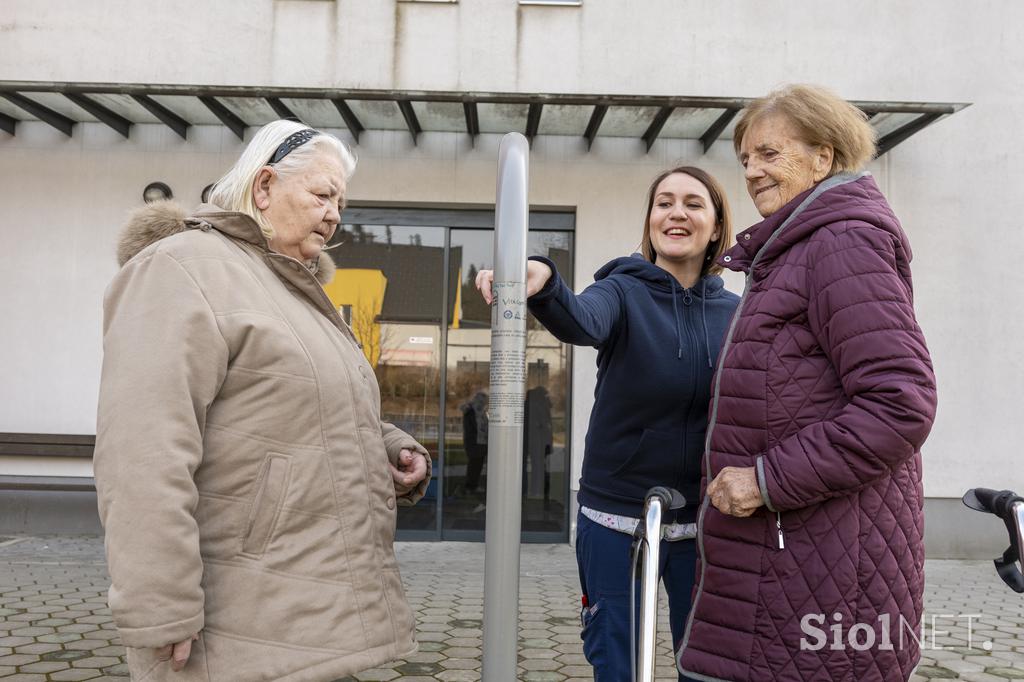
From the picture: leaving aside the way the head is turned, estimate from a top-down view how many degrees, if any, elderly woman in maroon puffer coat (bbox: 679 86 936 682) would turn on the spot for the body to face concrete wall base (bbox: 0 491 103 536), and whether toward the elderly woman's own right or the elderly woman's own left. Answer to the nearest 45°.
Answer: approximately 45° to the elderly woman's own right

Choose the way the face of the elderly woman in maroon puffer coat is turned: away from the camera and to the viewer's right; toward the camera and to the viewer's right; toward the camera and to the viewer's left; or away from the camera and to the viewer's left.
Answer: toward the camera and to the viewer's left

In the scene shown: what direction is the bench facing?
toward the camera

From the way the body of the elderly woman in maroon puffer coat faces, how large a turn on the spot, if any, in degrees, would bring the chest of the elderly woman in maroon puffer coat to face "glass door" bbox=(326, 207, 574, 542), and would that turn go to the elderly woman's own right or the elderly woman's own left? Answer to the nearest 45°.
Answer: approximately 45° to the elderly woman's own right

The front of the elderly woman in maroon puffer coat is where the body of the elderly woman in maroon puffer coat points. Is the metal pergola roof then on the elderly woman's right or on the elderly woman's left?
on the elderly woman's right

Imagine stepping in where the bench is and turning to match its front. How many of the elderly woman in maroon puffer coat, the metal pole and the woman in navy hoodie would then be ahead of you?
3

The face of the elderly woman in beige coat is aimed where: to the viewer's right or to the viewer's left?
to the viewer's right

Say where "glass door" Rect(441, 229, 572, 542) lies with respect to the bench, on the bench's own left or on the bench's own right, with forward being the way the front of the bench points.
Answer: on the bench's own left

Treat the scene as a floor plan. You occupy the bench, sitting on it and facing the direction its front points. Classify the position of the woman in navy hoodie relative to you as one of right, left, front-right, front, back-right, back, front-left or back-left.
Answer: front

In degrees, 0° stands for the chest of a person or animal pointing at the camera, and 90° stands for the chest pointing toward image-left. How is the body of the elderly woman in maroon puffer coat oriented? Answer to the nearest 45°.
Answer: approximately 90°

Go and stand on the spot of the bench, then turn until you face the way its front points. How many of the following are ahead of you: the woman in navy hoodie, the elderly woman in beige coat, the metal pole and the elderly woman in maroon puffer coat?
4

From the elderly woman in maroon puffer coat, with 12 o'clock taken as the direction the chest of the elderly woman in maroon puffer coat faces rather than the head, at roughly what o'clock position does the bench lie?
The bench is roughly at 1 o'clock from the elderly woman in maroon puffer coat.

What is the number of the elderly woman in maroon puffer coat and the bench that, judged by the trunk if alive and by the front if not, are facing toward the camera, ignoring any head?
1

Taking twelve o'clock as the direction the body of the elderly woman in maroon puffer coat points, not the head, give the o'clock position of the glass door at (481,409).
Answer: The glass door is roughly at 2 o'clock from the elderly woman in maroon puffer coat.
